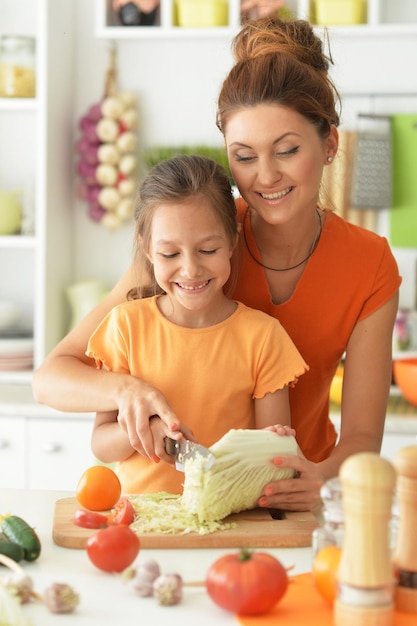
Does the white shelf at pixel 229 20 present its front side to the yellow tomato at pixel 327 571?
yes

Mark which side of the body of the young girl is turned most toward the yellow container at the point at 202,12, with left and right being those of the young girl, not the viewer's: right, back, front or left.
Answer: back

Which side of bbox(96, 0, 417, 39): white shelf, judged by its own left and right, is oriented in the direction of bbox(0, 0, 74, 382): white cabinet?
right

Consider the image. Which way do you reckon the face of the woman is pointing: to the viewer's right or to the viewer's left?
to the viewer's left

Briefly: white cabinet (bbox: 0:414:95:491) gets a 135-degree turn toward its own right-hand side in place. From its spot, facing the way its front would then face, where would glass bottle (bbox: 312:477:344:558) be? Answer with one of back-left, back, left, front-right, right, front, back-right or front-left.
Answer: back-left

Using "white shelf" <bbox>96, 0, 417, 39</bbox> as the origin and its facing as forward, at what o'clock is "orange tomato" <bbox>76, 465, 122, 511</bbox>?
The orange tomato is roughly at 12 o'clock from the white shelf.

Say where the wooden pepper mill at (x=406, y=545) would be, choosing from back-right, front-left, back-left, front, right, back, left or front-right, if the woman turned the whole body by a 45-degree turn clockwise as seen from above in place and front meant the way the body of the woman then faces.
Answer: left

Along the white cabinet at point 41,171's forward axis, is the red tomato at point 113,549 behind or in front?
in front

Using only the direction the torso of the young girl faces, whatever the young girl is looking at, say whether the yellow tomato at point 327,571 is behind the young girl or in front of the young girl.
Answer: in front

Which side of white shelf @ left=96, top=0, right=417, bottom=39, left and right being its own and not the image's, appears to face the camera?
front

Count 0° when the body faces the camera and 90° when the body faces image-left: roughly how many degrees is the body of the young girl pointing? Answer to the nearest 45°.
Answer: approximately 0°

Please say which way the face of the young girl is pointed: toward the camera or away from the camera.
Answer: toward the camera

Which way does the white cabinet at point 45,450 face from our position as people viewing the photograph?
facing the viewer
